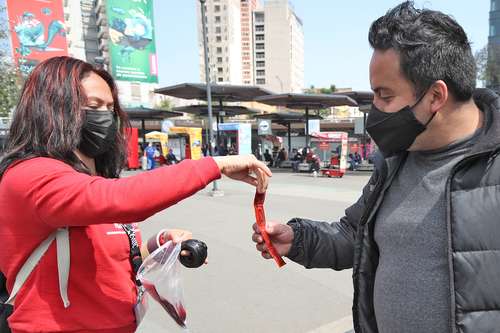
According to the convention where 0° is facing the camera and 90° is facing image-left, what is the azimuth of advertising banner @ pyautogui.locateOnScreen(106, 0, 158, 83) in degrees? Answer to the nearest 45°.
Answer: approximately 0°

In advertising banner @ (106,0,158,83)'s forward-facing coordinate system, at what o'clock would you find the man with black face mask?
The man with black face mask is roughly at 12 o'clock from the advertising banner.

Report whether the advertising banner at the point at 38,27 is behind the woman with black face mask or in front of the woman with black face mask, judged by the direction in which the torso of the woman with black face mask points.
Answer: behind

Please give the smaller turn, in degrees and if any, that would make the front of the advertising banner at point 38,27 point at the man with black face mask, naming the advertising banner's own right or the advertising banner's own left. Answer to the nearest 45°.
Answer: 0° — it already faces them

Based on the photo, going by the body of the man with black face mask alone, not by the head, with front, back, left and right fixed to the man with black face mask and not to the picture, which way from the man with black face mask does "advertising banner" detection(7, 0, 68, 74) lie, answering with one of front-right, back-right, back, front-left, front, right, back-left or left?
right

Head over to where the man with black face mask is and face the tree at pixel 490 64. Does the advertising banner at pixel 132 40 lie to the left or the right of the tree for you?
left

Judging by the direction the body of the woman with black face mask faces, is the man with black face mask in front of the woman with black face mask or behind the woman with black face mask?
in front

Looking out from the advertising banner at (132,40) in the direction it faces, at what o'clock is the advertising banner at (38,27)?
the advertising banner at (38,27) is roughly at 3 o'clock from the advertising banner at (132,40).

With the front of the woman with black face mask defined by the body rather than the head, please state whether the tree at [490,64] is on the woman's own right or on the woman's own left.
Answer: on the woman's own left

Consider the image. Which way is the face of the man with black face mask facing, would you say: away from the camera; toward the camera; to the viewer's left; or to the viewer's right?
to the viewer's left

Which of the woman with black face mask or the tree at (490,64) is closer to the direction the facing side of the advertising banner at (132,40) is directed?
the woman with black face mask

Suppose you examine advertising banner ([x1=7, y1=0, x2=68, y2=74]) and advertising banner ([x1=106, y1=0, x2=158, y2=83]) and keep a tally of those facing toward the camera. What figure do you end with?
2

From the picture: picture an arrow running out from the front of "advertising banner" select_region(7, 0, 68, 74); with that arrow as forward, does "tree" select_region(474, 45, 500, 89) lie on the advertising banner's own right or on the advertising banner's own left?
on the advertising banner's own left

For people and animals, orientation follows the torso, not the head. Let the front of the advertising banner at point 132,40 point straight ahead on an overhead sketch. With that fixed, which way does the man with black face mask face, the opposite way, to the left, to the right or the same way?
to the right

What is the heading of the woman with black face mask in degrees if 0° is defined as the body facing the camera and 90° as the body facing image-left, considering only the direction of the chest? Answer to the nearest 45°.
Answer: approximately 315°

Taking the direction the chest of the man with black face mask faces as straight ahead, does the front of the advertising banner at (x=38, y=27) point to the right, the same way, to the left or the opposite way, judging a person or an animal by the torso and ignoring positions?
to the left
